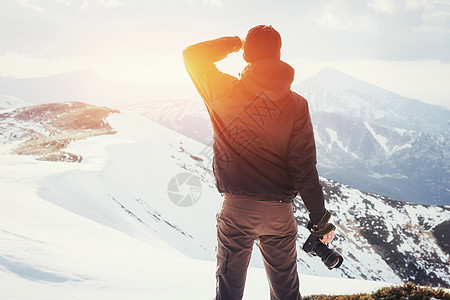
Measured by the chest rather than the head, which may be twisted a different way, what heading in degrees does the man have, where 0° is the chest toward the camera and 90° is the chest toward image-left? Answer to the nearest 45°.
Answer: approximately 180°
